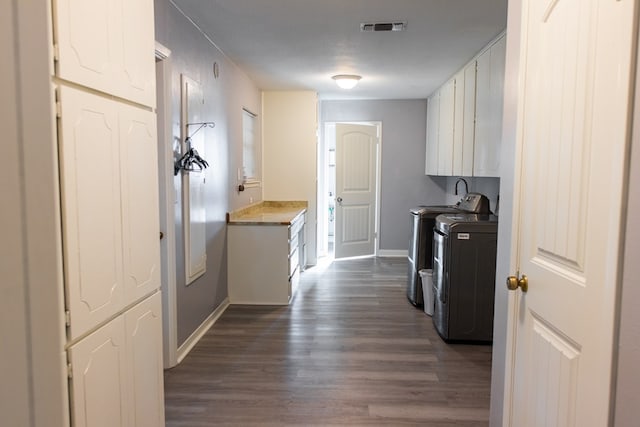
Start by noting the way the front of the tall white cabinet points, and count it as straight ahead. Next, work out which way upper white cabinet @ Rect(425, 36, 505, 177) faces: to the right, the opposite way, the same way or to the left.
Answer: the opposite way

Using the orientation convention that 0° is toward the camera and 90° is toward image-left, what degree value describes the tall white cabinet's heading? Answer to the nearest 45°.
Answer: approximately 315°

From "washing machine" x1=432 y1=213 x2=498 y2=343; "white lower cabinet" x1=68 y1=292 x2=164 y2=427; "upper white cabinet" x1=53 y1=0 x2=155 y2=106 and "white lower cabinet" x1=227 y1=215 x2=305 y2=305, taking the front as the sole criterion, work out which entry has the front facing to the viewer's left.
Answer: the washing machine

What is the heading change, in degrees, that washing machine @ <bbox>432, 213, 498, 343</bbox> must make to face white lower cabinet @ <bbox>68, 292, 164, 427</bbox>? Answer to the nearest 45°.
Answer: approximately 45° to its left

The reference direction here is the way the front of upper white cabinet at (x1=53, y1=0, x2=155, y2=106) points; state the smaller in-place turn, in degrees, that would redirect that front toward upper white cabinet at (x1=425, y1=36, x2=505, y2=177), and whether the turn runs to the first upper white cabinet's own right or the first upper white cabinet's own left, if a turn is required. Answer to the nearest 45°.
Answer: approximately 90° to the first upper white cabinet's own left

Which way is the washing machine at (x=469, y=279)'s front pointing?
to the viewer's left

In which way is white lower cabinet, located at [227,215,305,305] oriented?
to the viewer's right

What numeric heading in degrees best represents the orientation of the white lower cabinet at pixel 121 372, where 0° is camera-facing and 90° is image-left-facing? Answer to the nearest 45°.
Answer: approximately 315°

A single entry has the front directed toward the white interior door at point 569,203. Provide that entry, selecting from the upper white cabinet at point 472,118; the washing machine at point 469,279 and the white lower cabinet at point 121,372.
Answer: the white lower cabinet

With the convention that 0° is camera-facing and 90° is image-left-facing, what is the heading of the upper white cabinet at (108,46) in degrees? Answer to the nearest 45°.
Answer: approximately 315°

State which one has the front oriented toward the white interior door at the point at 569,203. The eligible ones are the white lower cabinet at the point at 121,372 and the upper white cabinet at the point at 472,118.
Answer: the white lower cabinet

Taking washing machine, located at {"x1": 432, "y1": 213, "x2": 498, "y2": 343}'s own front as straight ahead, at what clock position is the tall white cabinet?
The tall white cabinet is roughly at 10 o'clock from the washing machine.

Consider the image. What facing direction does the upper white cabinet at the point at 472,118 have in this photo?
to the viewer's left

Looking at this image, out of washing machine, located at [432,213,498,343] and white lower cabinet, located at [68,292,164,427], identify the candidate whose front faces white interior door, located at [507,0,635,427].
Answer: the white lower cabinet

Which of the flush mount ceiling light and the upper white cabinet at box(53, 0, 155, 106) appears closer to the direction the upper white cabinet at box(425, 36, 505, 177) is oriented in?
the flush mount ceiling light
